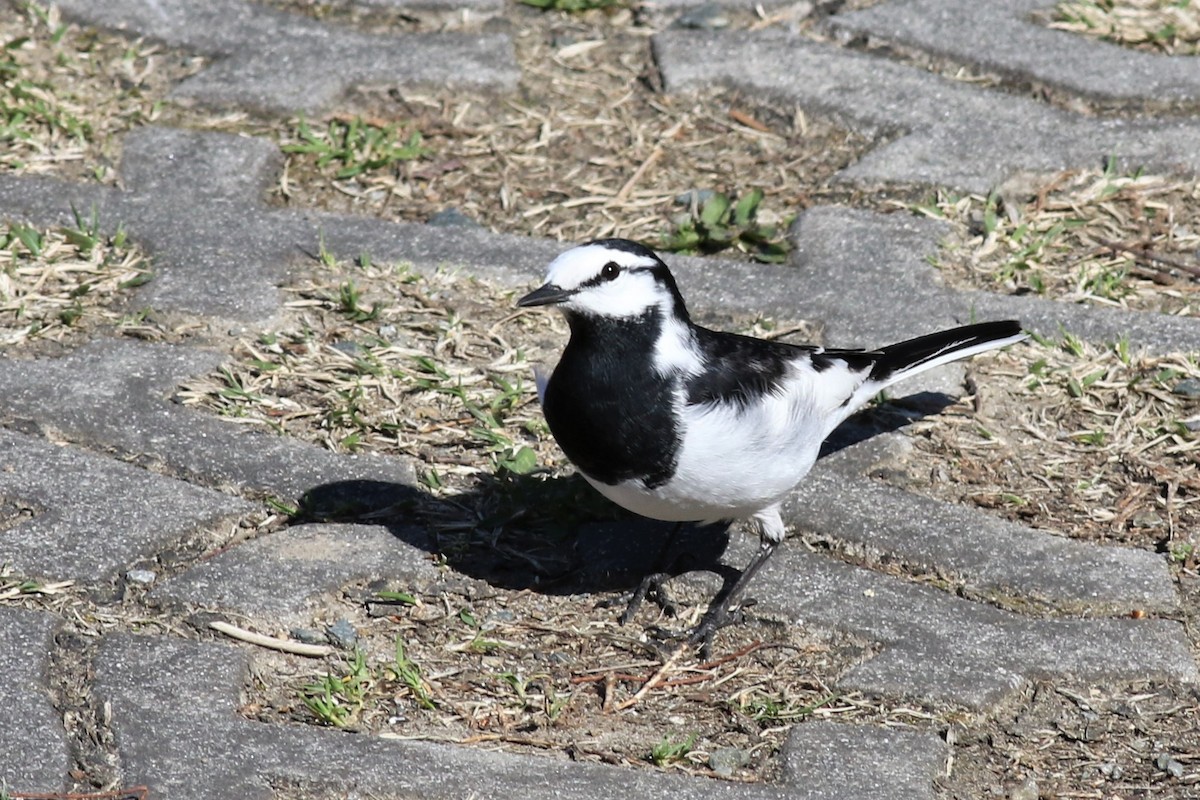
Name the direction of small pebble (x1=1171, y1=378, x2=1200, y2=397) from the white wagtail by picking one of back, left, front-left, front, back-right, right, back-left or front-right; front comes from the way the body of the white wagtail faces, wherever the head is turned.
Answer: back

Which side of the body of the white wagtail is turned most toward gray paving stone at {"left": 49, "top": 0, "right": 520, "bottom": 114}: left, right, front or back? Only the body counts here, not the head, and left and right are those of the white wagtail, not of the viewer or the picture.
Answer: right

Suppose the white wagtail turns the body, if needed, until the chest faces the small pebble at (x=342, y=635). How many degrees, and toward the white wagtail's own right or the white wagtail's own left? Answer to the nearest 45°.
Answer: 0° — it already faces it

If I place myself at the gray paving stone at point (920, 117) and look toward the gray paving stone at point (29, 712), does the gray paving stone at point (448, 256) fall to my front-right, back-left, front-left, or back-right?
front-right

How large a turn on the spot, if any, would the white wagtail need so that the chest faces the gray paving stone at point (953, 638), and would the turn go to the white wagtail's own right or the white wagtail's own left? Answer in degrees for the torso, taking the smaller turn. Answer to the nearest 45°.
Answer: approximately 135° to the white wagtail's own left

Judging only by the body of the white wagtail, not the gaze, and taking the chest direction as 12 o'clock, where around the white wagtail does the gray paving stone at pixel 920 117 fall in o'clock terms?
The gray paving stone is roughly at 5 o'clock from the white wagtail.

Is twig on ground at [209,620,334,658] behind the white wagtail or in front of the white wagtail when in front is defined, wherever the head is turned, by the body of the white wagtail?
in front

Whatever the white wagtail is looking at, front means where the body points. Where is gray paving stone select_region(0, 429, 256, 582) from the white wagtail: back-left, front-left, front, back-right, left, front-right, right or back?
front-right

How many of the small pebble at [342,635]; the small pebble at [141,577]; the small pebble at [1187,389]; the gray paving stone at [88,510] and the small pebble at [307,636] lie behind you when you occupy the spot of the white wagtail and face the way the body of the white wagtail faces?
1

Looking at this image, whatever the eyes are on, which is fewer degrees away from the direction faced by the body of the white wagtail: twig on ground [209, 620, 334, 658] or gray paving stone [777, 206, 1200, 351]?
the twig on ground

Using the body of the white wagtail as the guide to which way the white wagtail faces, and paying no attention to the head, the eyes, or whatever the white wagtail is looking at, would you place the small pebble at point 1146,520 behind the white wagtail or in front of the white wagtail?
behind

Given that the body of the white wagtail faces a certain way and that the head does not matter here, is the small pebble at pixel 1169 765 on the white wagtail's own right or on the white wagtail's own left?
on the white wagtail's own left

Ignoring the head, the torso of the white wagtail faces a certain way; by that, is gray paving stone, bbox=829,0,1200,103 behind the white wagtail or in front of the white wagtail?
behind

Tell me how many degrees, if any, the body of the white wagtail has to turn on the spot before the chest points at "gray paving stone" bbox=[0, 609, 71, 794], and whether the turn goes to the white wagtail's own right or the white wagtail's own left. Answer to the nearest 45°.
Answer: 0° — it already faces it

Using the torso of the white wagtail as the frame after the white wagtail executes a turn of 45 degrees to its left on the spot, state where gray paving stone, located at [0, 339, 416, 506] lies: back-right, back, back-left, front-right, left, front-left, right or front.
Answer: right

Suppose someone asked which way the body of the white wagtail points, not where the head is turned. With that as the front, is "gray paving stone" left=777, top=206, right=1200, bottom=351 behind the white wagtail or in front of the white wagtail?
behind
